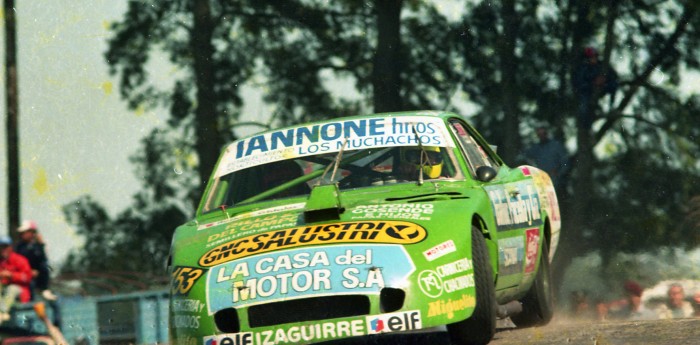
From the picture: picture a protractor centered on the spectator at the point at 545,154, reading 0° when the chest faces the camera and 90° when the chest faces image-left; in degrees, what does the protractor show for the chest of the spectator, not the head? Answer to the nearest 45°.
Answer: approximately 0°

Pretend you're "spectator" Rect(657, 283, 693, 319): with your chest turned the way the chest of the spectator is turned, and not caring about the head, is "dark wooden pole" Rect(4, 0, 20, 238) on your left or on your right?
on your right

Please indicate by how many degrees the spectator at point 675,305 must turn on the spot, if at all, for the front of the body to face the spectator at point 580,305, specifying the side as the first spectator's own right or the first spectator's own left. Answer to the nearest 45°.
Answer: approximately 135° to the first spectator's own right

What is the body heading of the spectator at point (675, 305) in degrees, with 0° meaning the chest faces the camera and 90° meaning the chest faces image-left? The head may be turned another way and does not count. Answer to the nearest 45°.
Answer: approximately 0°

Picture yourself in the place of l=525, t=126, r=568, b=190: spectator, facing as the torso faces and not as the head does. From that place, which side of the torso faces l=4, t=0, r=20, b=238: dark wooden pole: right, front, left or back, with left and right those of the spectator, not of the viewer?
right

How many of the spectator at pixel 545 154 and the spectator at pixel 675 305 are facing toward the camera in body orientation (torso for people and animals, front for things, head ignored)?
2
